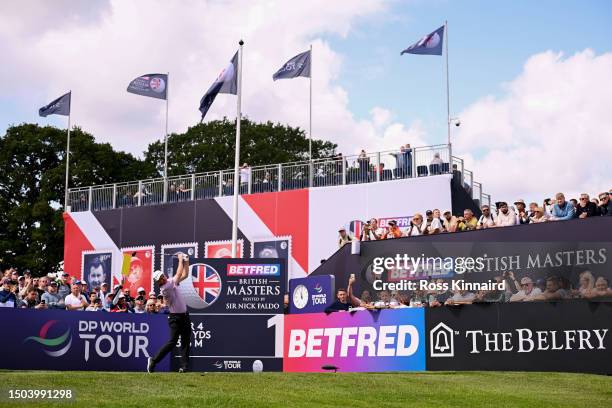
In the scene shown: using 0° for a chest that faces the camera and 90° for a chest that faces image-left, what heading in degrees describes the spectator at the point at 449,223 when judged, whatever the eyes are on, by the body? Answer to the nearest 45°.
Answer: approximately 45°

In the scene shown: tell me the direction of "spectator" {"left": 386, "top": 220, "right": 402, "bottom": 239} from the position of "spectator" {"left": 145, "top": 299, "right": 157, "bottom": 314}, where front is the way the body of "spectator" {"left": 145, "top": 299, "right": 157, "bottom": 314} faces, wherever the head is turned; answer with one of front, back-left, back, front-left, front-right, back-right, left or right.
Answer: left

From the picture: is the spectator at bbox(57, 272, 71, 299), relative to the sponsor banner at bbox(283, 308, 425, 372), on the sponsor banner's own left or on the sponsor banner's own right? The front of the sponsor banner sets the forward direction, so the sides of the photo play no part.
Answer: on the sponsor banner's own right

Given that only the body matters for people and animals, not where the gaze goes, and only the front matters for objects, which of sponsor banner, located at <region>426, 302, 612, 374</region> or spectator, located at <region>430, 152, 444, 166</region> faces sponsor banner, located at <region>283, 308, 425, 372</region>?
the spectator

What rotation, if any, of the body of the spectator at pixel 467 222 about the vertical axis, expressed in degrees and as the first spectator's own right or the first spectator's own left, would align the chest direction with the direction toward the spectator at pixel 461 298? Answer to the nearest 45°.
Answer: approximately 45° to the first spectator's own left

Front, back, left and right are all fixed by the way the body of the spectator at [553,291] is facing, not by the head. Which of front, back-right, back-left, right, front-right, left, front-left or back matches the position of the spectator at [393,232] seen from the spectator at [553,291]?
right

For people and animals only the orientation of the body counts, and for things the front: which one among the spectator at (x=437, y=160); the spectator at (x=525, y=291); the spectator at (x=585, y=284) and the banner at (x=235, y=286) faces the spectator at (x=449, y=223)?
the spectator at (x=437, y=160)

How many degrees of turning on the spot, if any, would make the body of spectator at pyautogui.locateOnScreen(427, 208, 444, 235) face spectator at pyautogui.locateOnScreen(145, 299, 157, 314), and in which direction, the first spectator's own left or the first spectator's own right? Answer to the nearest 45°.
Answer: approximately 45° to the first spectator's own right

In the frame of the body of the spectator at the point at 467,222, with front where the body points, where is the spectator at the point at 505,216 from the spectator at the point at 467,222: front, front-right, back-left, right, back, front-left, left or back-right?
left

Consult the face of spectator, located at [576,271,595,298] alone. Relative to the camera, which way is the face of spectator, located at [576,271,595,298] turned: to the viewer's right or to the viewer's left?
to the viewer's left

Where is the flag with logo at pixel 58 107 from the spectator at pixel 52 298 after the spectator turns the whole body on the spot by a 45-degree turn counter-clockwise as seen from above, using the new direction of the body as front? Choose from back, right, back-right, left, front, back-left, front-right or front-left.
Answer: left

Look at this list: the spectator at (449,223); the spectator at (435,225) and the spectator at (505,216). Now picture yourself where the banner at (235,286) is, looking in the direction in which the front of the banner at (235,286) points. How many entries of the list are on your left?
3

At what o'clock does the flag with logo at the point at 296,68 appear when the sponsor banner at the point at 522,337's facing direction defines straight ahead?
The flag with logo is roughly at 5 o'clock from the sponsor banner.
